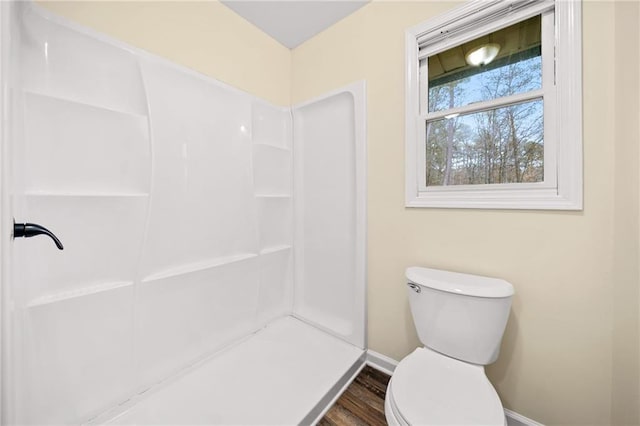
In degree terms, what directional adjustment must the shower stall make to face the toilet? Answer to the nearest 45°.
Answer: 0° — it already faces it

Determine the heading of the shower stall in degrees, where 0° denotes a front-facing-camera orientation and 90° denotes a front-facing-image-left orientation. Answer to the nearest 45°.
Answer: approximately 315°

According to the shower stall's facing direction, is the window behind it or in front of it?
in front
